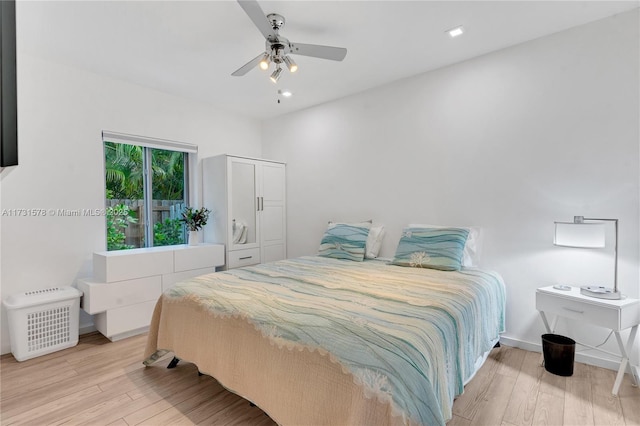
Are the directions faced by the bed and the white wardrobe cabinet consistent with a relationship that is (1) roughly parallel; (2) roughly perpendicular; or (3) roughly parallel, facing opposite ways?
roughly perpendicular

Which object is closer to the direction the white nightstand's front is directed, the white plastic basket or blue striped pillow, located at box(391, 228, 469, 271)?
the white plastic basket

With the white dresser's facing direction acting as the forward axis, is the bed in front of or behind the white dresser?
in front

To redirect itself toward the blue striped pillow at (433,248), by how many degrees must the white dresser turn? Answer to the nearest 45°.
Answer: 0° — it already faces it

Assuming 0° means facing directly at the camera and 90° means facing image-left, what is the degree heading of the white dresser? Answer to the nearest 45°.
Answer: approximately 315°

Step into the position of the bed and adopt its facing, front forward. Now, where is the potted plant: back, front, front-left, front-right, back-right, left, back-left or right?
right

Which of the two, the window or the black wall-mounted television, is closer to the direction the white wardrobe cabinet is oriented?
the black wall-mounted television

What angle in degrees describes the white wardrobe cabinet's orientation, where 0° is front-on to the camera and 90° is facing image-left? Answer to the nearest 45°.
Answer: approximately 315°

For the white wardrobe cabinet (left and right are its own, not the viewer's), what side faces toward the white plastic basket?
right

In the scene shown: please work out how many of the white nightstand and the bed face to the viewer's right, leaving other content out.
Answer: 0
